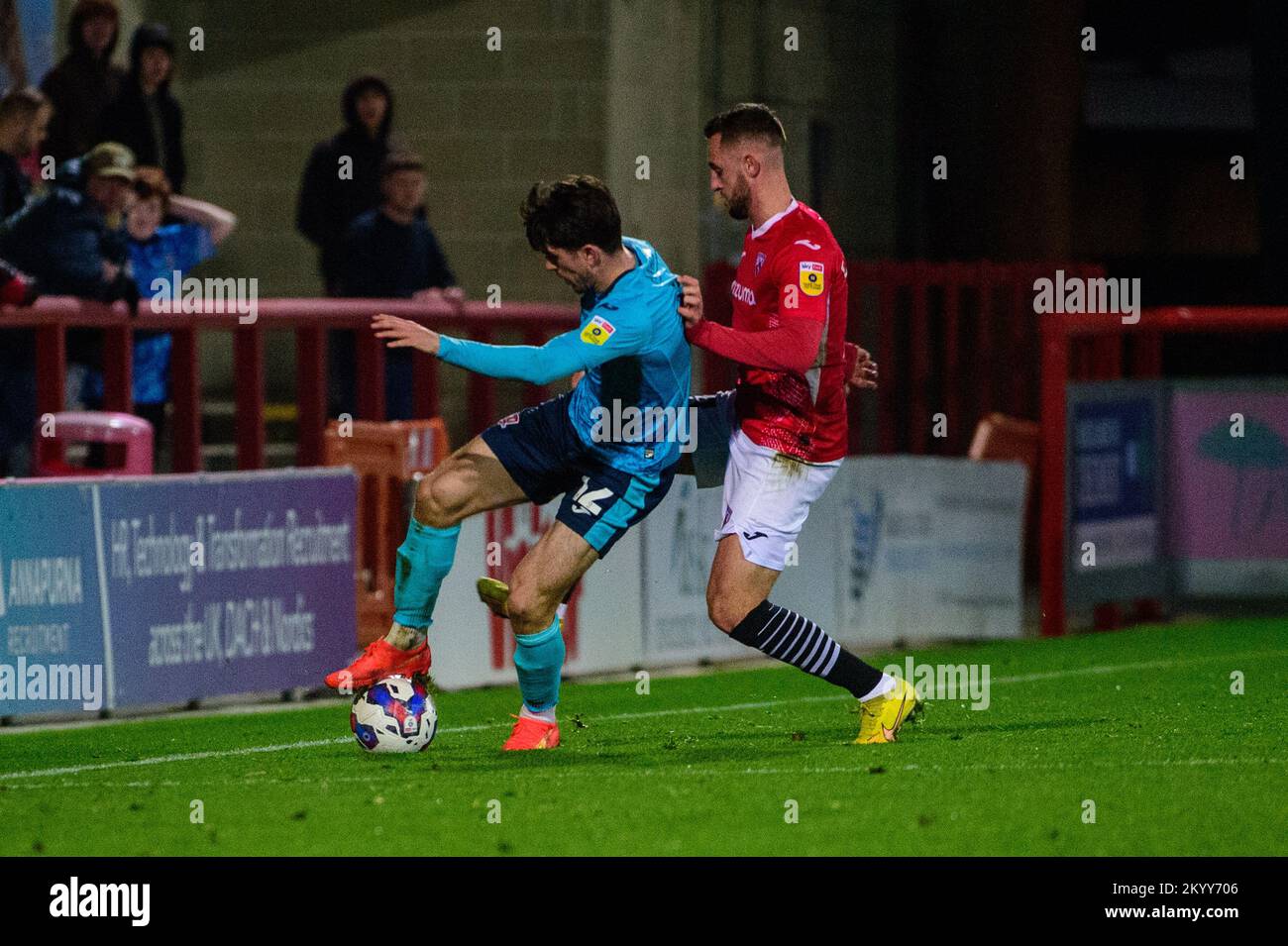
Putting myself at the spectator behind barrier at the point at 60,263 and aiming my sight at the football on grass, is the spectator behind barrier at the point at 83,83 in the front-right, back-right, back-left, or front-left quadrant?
back-left

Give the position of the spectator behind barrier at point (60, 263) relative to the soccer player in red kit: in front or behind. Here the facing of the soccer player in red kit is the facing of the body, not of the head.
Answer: in front

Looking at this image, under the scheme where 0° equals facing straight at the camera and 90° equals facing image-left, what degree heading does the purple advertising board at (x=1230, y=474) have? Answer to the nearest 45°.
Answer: approximately 0°

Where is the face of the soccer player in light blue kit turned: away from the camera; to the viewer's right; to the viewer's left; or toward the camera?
to the viewer's left

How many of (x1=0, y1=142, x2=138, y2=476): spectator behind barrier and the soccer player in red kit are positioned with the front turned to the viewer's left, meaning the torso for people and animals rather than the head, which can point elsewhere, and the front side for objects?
1

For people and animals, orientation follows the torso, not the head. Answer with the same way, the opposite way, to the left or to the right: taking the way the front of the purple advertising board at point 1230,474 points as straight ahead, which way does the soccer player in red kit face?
to the right

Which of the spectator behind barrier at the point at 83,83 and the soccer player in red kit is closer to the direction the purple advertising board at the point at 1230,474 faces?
the soccer player in red kit

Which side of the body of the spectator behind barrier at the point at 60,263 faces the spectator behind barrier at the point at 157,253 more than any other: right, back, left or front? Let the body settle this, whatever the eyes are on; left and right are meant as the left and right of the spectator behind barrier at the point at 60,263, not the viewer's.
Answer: left

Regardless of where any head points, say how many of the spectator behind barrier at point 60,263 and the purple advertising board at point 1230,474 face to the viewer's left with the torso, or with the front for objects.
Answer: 0

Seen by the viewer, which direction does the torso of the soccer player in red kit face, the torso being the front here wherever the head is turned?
to the viewer's left

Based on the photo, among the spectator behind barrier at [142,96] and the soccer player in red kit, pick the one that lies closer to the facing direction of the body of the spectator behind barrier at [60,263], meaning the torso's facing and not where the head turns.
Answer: the soccer player in red kit

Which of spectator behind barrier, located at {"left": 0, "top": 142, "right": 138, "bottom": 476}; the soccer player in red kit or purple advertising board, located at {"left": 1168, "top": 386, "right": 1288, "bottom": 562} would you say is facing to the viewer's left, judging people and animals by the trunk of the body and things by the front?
the soccer player in red kit
